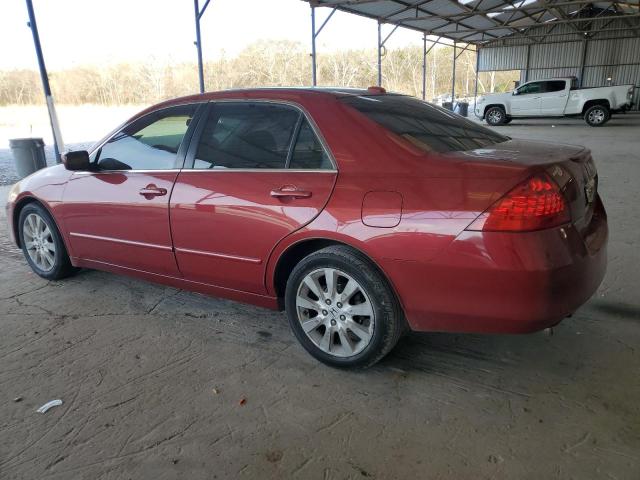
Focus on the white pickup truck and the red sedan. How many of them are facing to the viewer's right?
0

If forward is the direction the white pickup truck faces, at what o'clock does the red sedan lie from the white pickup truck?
The red sedan is roughly at 9 o'clock from the white pickup truck.

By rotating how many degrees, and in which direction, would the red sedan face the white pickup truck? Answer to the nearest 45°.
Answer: approximately 90° to its right

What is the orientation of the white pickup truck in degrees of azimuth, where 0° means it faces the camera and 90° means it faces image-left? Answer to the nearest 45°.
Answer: approximately 90°

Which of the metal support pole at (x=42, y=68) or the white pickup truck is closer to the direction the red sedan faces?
the metal support pole

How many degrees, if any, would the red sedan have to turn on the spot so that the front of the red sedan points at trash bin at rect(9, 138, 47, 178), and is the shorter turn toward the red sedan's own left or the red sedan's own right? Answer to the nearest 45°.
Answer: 0° — it already faces it

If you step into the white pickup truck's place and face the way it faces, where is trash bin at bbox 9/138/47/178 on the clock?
The trash bin is roughly at 10 o'clock from the white pickup truck.

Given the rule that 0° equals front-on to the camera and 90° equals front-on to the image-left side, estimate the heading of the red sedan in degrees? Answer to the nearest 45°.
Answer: approximately 135°

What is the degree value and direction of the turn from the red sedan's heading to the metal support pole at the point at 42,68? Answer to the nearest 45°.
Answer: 0° — it already faces it
